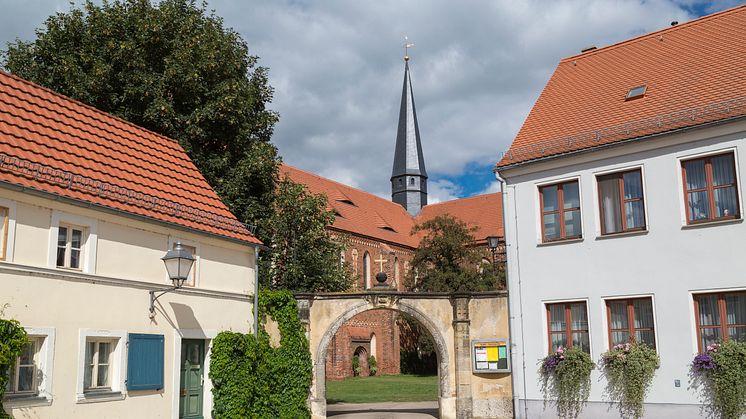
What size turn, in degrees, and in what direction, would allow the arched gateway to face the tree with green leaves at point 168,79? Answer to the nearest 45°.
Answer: approximately 90° to its right

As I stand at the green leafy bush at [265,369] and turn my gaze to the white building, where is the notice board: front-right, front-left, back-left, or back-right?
front-left

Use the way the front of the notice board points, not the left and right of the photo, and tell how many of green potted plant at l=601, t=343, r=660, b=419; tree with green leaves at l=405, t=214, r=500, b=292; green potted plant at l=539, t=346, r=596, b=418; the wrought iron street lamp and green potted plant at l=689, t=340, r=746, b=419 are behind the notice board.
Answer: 1

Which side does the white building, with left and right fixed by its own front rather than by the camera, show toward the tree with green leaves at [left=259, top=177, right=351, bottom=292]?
right

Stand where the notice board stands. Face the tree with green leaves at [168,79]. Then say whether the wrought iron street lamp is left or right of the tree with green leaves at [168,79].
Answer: left

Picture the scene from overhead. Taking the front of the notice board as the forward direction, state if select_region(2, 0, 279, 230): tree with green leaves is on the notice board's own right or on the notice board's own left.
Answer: on the notice board's own right

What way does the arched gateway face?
toward the camera

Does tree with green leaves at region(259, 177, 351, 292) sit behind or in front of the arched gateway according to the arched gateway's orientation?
behind

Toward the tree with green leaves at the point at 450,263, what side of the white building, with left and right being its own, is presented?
right

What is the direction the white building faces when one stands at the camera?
facing the viewer and to the left of the viewer

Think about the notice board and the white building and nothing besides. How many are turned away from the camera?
0

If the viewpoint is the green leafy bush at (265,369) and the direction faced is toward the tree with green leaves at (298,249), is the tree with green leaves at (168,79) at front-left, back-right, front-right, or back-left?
front-left

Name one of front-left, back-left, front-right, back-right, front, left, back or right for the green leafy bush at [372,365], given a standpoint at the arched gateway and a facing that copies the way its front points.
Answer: back

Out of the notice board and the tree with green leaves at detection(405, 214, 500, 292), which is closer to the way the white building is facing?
the notice board

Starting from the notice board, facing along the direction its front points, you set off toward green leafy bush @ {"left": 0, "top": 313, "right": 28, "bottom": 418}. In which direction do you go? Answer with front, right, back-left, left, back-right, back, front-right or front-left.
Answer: front-right

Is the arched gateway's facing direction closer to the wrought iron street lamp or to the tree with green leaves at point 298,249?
the wrought iron street lamp

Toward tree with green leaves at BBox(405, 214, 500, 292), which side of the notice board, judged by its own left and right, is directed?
back

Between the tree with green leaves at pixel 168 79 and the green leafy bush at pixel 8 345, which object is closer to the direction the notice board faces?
the green leafy bush
